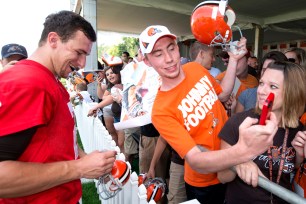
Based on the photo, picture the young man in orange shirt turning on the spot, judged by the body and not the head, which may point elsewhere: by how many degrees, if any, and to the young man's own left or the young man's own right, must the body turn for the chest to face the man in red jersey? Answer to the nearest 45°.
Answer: approximately 90° to the young man's own right

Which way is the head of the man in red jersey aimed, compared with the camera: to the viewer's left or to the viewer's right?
to the viewer's right

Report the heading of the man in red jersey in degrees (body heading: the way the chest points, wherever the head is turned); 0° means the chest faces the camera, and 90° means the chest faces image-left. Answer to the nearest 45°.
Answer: approximately 270°

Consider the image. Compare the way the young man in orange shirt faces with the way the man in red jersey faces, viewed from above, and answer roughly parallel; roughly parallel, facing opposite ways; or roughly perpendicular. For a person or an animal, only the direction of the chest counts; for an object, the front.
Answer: roughly perpendicular
